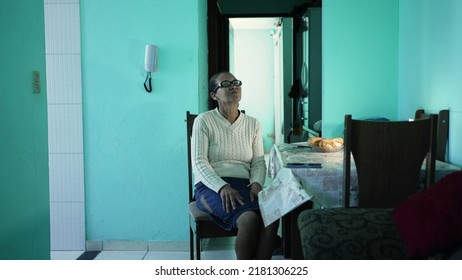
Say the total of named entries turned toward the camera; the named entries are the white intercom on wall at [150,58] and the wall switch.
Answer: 2

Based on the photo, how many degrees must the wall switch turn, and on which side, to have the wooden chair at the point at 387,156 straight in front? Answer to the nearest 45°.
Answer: approximately 45° to its left

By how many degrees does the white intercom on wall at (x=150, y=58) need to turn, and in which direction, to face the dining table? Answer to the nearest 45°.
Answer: approximately 45° to its left

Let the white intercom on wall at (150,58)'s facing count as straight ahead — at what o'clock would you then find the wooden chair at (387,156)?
The wooden chair is roughly at 11 o'clock from the white intercom on wall.

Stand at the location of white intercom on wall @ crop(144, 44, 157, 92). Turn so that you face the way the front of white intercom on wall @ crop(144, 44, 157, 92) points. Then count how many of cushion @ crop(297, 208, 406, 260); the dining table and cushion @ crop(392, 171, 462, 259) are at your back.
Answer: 0

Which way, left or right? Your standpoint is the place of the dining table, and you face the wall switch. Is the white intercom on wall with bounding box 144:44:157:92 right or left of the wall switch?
right

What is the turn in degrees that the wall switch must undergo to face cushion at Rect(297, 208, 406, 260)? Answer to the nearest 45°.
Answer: approximately 45° to its left

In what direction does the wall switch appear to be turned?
toward the camera

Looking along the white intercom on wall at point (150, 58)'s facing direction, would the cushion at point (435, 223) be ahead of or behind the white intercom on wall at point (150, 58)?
ahead

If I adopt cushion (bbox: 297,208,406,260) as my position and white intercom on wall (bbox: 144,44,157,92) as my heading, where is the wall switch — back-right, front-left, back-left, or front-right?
front-left

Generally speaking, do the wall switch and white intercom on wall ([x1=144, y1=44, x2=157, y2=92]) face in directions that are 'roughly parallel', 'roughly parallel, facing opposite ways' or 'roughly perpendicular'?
roughly parallel

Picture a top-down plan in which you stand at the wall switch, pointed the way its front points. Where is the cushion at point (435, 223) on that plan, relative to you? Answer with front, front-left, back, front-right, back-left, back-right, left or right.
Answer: front-left

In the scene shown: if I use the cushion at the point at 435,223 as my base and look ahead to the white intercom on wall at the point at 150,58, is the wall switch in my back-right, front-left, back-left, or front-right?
front-left

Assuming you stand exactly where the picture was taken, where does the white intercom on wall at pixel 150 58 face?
facing the viewer

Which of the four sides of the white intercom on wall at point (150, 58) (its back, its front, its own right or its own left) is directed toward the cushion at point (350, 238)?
front
